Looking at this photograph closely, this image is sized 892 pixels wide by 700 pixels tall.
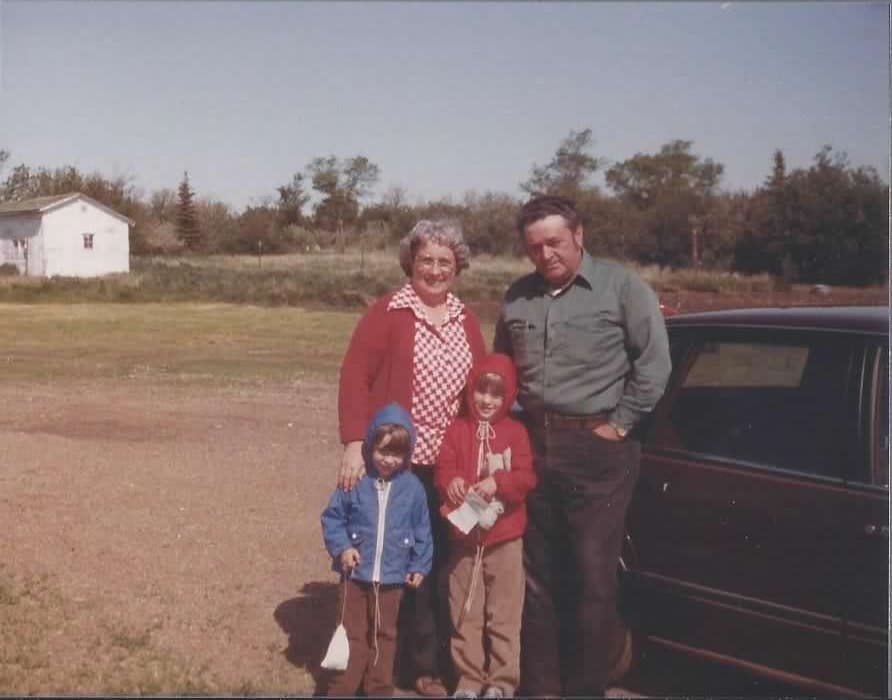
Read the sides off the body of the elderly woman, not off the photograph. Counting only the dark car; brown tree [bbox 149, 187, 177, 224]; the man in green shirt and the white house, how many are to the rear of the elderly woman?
2

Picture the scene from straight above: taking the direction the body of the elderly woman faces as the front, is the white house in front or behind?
behind

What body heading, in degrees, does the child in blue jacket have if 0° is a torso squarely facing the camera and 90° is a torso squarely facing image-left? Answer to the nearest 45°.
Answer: approximately 0°

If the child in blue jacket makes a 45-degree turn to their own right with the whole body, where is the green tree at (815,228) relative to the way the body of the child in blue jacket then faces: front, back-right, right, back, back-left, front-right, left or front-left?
back

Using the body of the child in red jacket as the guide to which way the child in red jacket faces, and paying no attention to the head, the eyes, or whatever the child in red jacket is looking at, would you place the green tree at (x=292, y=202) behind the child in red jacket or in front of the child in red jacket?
behind

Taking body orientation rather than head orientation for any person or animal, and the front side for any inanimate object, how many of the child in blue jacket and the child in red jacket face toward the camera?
2

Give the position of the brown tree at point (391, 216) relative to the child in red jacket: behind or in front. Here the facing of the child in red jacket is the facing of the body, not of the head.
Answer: behind

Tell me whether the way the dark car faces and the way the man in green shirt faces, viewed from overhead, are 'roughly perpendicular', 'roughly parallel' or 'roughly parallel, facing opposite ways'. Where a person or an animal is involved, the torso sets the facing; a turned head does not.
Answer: roughly perpendicular
